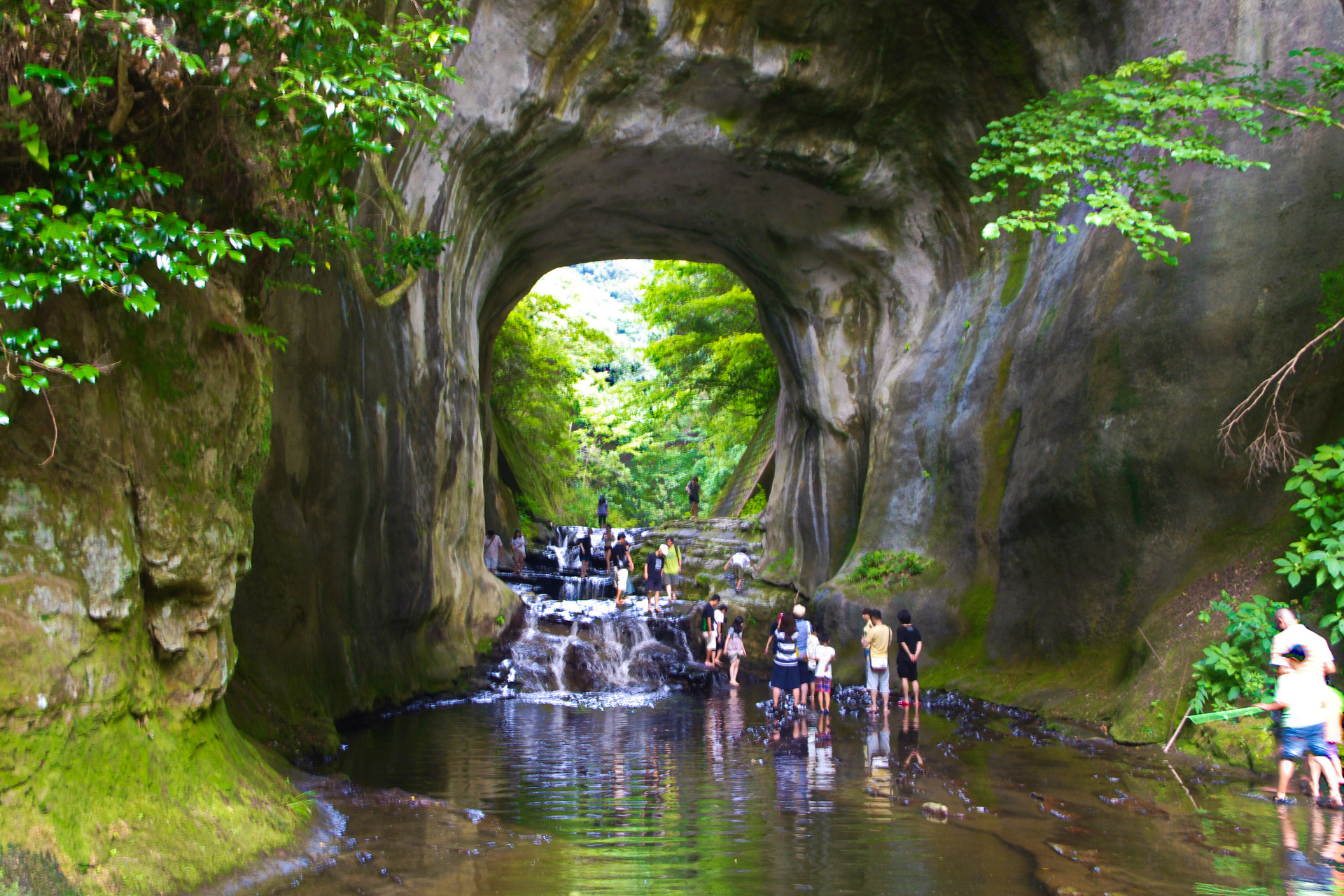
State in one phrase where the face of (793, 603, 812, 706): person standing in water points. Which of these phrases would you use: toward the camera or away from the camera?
away from the camera

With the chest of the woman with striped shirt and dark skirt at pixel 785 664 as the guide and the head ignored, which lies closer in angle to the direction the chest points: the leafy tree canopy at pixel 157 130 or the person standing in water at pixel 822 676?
the person standing in water

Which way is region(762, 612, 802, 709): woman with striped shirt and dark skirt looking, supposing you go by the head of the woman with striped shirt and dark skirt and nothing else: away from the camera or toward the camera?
away from the camera

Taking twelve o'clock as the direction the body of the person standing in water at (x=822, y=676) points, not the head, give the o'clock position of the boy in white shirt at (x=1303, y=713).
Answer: The boy in white shirt is roughly at 5 o'clock from the person standing in water.

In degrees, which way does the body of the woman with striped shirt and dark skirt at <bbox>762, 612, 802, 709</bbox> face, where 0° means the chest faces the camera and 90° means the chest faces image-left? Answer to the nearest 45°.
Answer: approximately 180°

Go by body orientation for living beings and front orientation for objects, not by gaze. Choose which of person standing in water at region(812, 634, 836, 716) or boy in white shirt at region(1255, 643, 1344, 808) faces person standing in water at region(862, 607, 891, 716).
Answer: the boy in white shirt

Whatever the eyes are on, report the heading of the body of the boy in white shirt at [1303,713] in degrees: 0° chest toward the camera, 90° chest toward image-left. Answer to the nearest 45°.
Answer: approximately 135°

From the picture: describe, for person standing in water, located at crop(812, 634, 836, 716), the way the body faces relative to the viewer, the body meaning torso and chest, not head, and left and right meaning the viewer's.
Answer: facing away from the viewer
